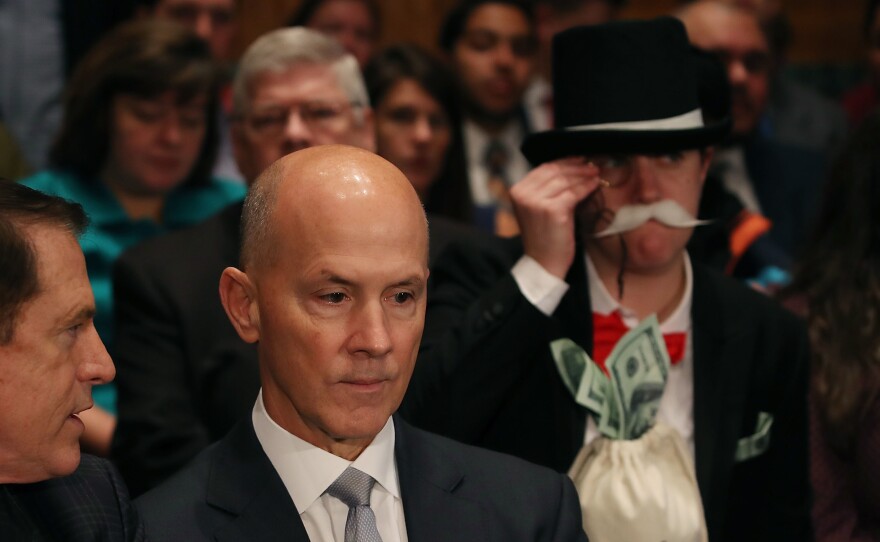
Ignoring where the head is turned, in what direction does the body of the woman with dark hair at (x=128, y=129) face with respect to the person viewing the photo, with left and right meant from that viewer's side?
facing the viewer and to the right of the viewer

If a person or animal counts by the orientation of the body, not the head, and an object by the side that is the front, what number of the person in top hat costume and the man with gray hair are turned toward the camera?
2

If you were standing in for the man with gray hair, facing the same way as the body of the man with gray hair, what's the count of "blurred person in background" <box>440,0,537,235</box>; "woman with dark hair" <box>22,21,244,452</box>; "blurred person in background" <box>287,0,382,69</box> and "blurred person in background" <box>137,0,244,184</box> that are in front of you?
0

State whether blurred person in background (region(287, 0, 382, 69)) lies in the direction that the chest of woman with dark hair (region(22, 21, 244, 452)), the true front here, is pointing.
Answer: no

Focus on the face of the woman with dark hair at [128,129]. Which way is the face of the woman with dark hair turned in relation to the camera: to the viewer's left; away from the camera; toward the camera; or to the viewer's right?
toward the camera

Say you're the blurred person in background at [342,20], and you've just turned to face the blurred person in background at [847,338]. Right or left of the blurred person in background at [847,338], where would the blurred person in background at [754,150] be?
left

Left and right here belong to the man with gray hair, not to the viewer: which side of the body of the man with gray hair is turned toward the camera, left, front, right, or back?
front

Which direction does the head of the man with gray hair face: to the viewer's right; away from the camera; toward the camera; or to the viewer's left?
toward the camera

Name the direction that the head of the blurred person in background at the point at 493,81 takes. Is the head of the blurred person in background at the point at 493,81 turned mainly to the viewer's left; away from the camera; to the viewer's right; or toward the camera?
toward the camera

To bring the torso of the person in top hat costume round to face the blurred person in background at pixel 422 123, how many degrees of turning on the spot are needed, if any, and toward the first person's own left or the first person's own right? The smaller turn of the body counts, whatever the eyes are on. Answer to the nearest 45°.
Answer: approximately 135° to the first person's own right

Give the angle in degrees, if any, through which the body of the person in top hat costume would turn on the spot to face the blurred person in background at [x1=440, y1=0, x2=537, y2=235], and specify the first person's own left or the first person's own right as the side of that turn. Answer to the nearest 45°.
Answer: approximately 180°

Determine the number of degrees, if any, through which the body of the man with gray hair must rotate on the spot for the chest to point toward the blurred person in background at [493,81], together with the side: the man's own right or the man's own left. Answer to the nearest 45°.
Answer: approximately 135° to the man's own left

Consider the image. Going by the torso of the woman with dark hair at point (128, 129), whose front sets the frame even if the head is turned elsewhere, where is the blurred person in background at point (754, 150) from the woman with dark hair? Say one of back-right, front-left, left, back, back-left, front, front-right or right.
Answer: front-left

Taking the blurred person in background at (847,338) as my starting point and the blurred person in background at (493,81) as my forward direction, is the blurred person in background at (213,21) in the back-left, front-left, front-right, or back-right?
front-left

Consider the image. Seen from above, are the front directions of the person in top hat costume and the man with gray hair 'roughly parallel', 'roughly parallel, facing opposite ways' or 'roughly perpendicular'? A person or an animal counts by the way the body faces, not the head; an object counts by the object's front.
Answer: roughly parallel
